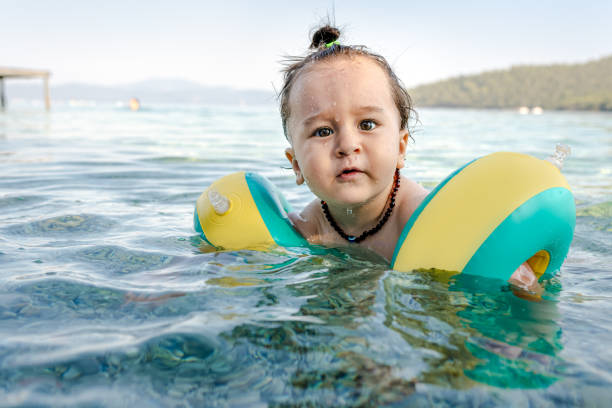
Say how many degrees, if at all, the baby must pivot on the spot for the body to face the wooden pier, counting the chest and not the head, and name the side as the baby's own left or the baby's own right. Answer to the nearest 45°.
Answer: approximately 135° to the baby's own right

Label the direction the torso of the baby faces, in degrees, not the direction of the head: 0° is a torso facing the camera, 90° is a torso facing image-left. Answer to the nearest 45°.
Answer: approximately 0°
